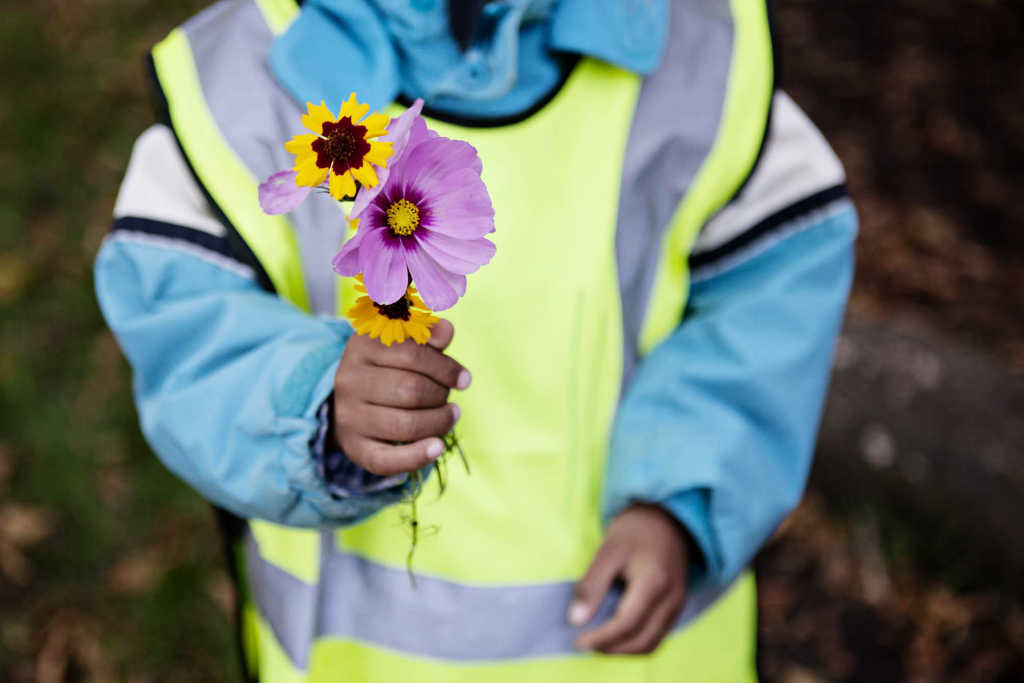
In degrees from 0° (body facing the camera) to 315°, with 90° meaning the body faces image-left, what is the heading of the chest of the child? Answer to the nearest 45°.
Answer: approximately 0°
